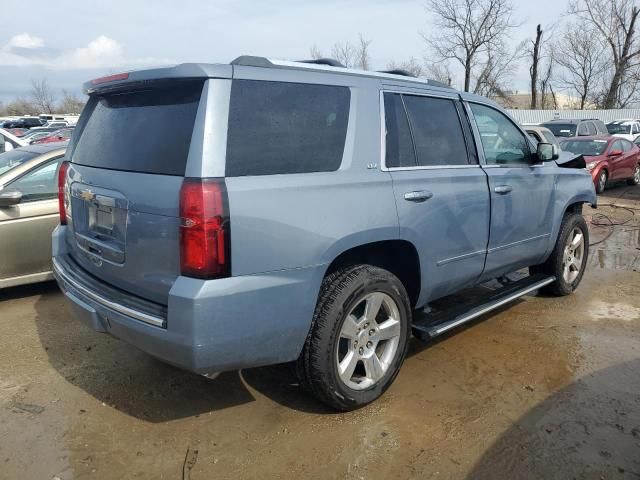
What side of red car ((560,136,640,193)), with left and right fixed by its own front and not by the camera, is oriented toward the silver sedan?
front

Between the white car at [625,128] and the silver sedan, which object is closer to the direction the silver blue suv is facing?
the white car

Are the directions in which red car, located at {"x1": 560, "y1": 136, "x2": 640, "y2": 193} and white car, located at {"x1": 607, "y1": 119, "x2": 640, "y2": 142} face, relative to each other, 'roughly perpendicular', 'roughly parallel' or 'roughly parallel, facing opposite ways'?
roughly parallel

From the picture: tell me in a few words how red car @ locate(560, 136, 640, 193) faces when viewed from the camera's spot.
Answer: facing the viewer and to the left of the viewer

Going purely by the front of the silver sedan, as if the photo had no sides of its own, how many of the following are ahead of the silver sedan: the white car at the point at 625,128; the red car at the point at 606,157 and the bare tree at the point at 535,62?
0

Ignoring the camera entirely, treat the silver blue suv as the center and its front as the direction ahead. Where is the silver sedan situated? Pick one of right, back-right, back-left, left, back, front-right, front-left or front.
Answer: left

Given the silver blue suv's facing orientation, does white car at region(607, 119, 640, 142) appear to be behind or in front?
in front

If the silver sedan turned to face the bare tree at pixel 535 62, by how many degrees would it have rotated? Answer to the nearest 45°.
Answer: approximately 180°

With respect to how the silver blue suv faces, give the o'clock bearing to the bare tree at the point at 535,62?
The bare tree is roughly at 11 o'clock from the silver blue suv.

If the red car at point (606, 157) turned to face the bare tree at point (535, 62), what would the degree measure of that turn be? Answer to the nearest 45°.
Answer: approximately 135° to its right

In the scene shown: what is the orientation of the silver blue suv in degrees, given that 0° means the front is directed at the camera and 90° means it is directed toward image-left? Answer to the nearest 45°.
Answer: approximately 225°

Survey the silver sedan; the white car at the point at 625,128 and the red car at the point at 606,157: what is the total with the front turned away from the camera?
0

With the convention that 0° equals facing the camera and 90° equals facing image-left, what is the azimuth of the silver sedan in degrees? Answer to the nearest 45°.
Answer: approximately 45°

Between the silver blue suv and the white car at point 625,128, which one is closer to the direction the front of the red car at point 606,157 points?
the silver blue suv
